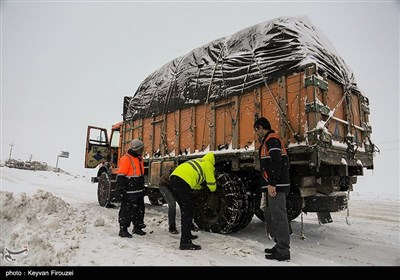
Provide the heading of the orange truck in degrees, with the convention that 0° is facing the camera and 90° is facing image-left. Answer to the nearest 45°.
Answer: approximately 135°

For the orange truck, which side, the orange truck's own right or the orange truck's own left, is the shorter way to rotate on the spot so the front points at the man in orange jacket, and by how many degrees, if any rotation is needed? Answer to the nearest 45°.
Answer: approximately 45° to the orange truck's own left

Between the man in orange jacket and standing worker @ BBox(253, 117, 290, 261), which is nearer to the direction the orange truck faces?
the man in orange jacket

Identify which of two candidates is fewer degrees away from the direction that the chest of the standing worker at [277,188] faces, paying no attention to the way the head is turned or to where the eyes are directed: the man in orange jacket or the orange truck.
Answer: the man in orange jacket

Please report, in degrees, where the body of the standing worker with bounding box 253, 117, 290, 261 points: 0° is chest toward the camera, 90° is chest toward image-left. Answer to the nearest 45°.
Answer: approximately 90°

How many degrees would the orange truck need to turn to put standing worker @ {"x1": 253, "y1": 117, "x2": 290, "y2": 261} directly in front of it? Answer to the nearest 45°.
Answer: approximately 135° to its left
